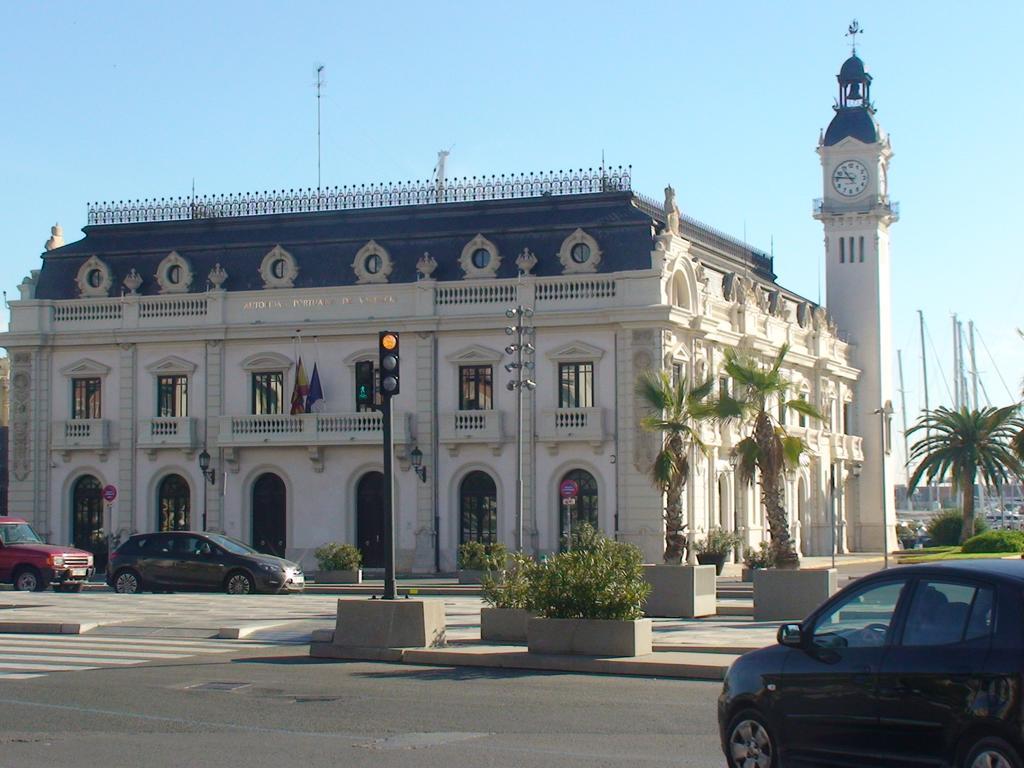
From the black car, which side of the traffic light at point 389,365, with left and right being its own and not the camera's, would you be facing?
front

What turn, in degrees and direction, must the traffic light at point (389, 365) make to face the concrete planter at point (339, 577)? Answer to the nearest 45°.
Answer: approximately 180°

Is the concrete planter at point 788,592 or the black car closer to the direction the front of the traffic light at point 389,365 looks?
the black car

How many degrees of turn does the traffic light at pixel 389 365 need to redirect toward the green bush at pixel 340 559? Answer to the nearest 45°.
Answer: approximately 180°

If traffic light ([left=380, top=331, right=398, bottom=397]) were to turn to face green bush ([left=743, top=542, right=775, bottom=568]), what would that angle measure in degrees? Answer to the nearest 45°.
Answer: approximately 135° to its left

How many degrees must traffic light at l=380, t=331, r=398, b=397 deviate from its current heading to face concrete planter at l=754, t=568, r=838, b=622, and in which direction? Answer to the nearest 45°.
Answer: approximately 135° to its left

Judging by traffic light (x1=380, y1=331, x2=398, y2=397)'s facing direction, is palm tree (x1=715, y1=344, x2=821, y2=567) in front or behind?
behind

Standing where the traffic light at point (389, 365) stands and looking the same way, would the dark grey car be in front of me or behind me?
behind

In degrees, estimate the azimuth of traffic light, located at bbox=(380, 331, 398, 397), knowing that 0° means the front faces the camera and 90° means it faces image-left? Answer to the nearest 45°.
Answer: approximately 0°

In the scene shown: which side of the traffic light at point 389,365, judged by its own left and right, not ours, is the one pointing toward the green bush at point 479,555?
back

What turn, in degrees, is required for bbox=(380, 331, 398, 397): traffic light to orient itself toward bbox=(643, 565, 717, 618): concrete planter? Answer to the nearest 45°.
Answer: approximately 135° to its left
